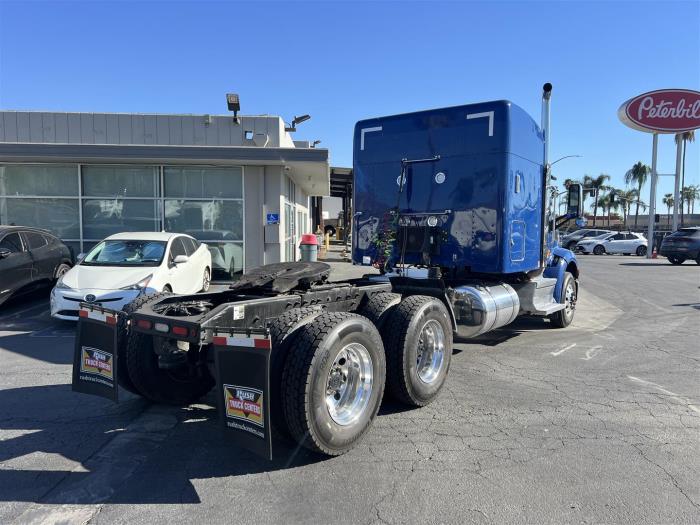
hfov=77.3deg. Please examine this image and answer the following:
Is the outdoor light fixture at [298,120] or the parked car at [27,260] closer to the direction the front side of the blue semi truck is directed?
the outdoor light fixture

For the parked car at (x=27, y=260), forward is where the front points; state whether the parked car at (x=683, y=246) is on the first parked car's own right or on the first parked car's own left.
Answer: on the first parked car's own left

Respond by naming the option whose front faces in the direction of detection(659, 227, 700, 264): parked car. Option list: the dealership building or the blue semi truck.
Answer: the blue semi truck

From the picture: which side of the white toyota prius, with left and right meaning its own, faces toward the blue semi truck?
left

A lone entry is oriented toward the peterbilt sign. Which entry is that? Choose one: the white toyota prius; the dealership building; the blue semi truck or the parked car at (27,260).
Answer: the blue semi truck

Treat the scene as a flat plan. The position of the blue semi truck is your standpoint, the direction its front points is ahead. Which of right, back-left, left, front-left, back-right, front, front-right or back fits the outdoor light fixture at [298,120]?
front-left

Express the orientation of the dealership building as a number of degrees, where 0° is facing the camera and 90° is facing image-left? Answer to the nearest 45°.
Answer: approximately 0°

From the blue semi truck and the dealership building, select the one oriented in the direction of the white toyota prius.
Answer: the dealership building

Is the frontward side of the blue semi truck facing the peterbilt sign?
yes

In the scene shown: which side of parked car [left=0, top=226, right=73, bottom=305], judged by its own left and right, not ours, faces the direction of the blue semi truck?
left

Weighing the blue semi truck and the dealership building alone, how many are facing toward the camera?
1

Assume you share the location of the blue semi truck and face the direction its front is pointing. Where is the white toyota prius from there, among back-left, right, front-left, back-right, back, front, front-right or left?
left

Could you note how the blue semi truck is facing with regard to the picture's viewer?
facing away from the viewer and to the right of the viewer
